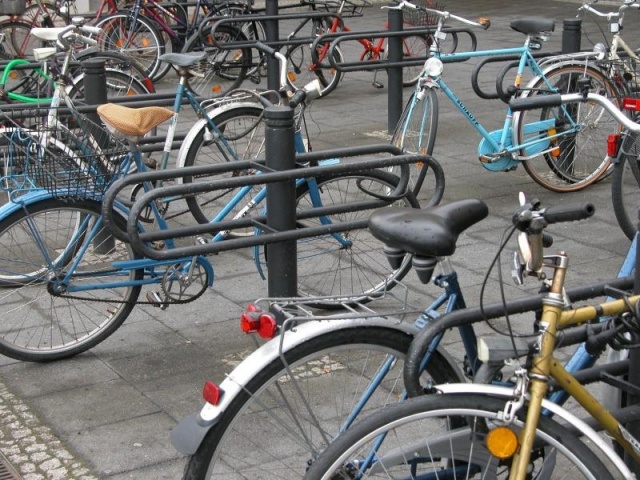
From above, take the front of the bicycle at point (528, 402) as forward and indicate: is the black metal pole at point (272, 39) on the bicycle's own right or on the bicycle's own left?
on the bicycle's own right

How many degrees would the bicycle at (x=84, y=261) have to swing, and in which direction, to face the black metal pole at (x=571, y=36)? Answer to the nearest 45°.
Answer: approximately 45° to its left

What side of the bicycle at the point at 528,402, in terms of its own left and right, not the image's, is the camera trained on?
left

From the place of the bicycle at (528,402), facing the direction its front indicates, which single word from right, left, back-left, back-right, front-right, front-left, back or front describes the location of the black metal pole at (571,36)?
right

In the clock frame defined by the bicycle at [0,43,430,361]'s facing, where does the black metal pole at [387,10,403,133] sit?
The black metal pole is roughly at 10 o'clock from the bicycle.

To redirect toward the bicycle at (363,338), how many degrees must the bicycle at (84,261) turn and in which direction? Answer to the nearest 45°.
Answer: approximately 45° to its right

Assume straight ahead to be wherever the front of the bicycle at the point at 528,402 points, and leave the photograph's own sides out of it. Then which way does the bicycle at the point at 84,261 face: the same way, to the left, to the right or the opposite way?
the opposite way

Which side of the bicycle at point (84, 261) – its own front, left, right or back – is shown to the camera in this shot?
right

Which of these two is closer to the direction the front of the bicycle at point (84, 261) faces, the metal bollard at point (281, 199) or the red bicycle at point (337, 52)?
the metal bollard

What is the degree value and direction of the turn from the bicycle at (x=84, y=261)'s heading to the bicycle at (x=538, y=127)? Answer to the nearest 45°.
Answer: approximately 45° to its left
